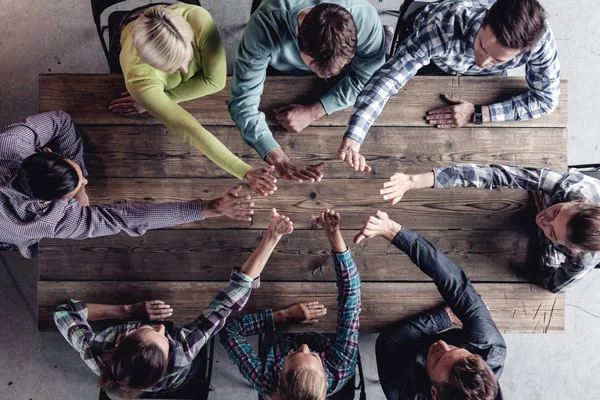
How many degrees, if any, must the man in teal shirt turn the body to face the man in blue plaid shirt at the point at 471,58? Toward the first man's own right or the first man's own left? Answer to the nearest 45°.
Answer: approximately 90° to the first man's own left

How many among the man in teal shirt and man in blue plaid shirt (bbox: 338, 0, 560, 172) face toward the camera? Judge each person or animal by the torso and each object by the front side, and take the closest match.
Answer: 2

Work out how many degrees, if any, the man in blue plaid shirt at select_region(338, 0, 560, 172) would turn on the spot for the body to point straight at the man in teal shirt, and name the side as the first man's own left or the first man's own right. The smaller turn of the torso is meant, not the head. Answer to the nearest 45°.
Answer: approximately 45° to the first man's own right

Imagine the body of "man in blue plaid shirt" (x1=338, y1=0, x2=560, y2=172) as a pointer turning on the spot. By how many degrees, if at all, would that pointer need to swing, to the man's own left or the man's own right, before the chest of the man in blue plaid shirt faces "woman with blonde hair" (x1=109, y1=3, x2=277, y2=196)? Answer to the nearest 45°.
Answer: approximately 90° to the man's own right
